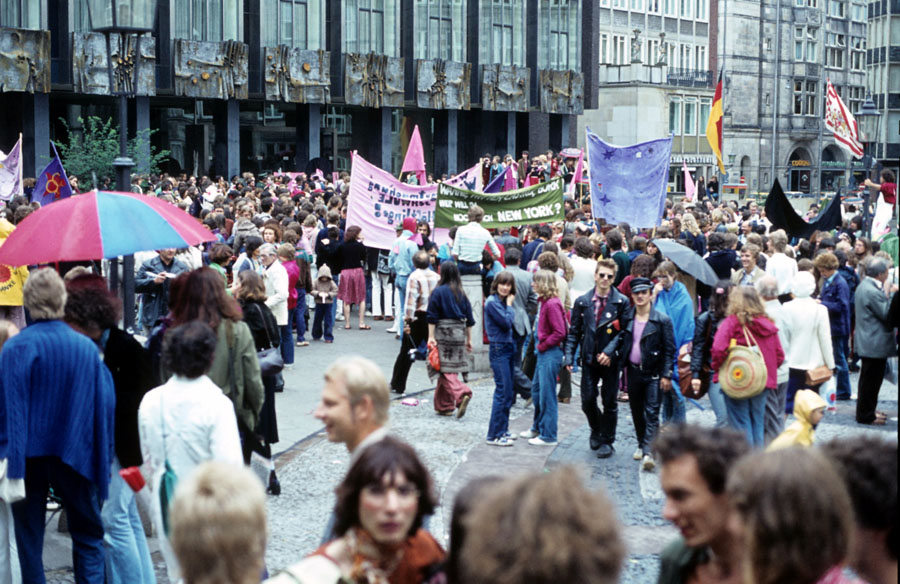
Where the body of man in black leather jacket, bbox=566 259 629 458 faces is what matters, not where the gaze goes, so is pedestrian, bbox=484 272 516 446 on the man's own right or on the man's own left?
on the man's own right

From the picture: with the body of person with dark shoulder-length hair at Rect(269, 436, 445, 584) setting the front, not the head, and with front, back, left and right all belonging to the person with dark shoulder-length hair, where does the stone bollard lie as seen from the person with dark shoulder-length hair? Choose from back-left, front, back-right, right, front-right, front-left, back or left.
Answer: back

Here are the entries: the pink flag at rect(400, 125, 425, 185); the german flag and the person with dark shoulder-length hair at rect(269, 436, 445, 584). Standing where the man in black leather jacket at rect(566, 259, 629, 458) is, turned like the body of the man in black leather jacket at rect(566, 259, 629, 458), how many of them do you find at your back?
2

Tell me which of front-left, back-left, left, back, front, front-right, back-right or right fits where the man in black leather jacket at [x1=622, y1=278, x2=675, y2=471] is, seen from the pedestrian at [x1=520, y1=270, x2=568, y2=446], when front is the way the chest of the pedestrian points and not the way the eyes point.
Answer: back-left

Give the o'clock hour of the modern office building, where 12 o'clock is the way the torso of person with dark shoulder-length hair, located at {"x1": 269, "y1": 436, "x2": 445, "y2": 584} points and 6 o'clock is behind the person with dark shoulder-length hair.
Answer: The modern office building is roughly at 6 o'clock from the person with dark shoulder-length hair.
